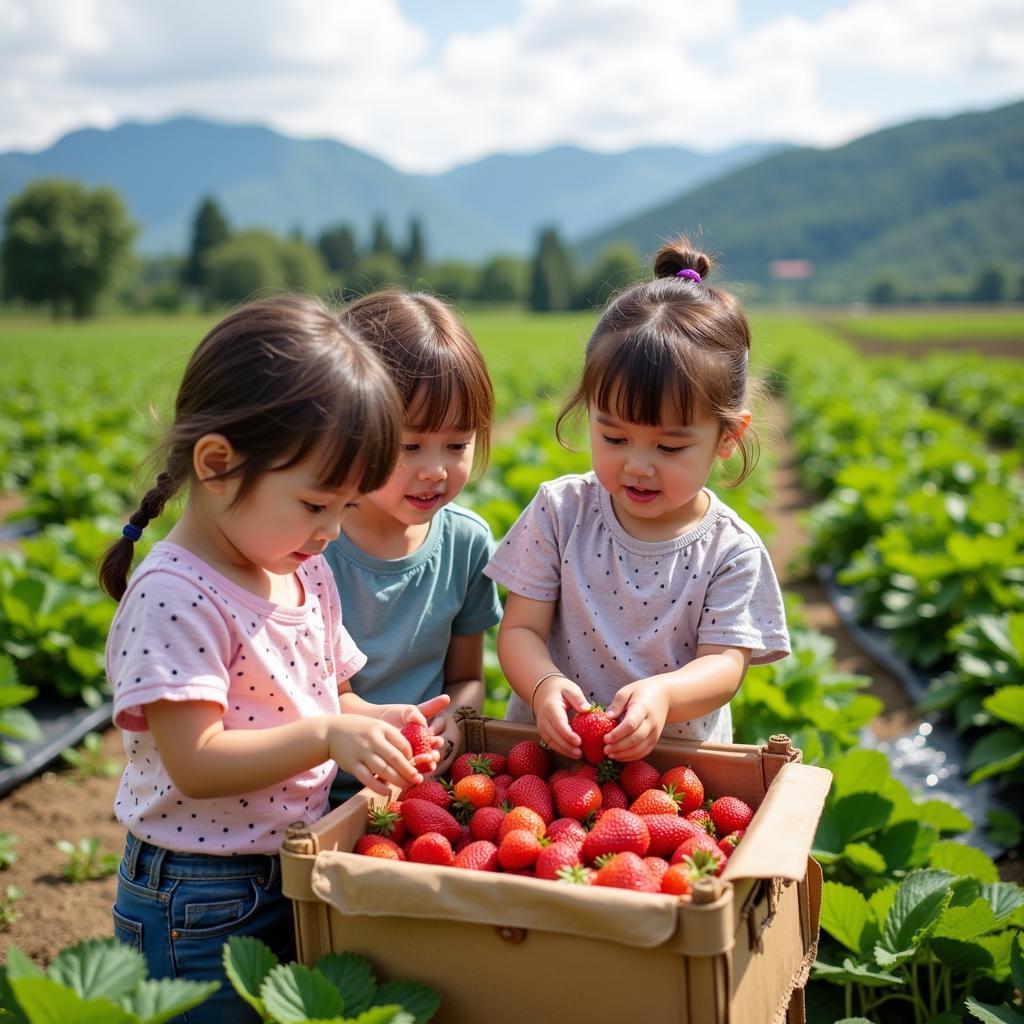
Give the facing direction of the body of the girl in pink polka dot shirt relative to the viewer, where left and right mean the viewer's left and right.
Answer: facing the viewer and to the right of the viewer

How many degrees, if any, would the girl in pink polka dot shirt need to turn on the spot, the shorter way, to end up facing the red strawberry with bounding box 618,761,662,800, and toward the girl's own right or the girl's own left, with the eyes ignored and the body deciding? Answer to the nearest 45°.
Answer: approximately 45° to the girl's own left

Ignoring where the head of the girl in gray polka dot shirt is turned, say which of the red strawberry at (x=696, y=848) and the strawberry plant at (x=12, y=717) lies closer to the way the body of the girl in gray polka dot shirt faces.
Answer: the red strawberry

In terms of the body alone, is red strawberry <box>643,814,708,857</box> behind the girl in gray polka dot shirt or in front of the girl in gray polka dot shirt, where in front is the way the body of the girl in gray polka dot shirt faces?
in front

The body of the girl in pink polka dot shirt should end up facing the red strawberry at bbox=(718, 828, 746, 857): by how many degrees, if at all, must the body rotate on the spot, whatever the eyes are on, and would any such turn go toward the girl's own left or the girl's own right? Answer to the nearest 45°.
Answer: approximately 45° to the girl's own left

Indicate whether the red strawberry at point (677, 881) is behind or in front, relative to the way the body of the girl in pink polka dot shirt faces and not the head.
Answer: in front

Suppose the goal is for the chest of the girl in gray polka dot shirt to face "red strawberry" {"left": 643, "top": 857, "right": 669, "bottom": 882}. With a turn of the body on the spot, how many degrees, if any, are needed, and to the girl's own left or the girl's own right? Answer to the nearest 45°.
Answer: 0° — they already face it

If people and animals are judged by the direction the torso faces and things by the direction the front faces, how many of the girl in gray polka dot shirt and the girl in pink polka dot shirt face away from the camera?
0

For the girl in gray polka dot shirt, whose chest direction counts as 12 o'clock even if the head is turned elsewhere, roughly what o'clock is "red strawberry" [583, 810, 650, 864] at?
The red strawberry is roughly at 12 o'clock from the girl in gray polka dot shirt.

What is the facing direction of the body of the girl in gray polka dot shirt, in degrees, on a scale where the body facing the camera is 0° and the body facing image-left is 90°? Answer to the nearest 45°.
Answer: approximately 0°

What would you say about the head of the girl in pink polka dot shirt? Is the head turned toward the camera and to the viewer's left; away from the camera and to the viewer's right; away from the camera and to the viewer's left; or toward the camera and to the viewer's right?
toward the camera and to the viewer's right
